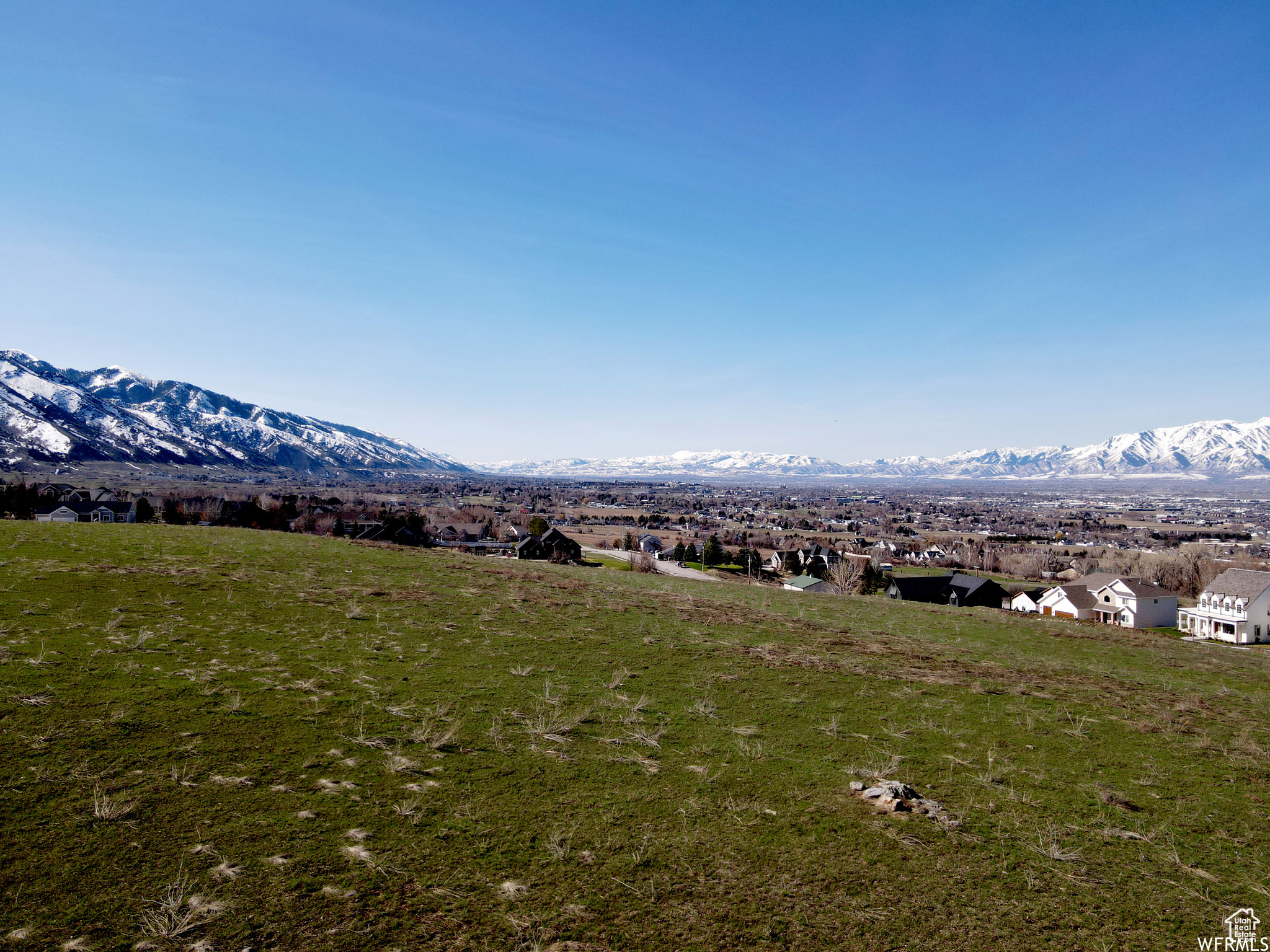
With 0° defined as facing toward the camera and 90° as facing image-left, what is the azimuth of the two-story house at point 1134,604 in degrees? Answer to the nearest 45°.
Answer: approximately 45°

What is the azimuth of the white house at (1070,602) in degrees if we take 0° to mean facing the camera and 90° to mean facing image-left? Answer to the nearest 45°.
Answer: approximately 45°
